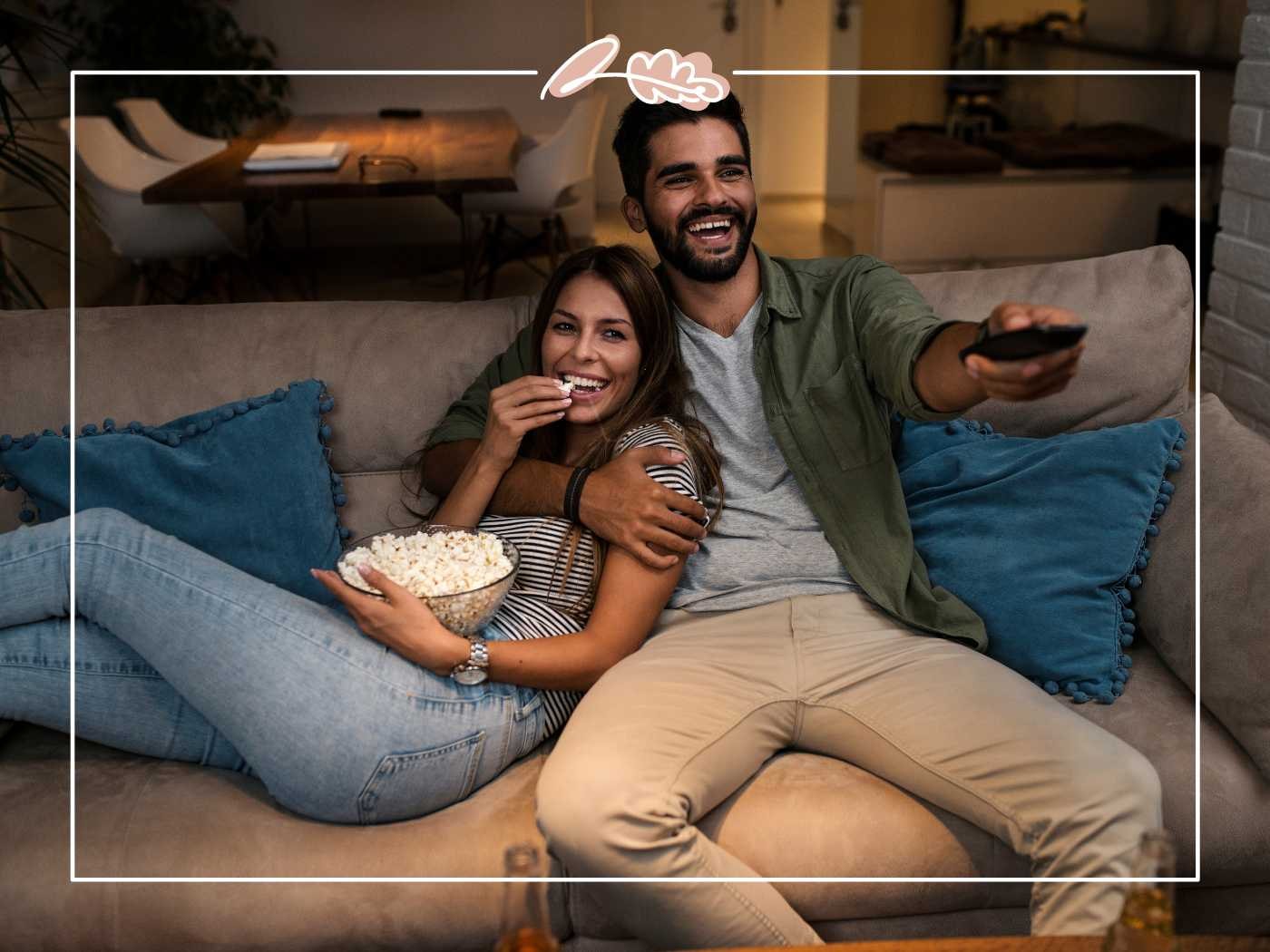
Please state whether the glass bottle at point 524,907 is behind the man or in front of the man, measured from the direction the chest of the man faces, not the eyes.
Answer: in front

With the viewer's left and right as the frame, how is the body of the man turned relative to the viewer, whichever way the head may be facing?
facing the viewer

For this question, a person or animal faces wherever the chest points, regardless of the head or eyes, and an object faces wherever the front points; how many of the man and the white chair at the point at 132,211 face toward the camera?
1

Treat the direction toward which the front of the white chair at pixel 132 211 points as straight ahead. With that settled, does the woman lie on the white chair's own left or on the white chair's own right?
on the white chair's own right

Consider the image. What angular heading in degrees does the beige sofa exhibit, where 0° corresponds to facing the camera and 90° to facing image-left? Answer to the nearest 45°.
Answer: approximately 0°

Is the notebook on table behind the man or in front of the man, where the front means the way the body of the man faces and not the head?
behind

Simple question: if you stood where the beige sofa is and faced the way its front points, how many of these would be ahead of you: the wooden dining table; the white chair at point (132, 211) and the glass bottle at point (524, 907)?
1

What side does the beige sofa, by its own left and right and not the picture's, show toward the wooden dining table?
back

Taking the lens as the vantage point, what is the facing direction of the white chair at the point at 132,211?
facing to the right of the viewer

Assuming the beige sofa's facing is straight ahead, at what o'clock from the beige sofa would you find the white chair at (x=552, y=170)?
The white chair is roughly at 6 o'clock from the beige sofa.

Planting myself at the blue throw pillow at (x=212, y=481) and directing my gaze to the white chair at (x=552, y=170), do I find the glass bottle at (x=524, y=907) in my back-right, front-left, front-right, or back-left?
back-right
